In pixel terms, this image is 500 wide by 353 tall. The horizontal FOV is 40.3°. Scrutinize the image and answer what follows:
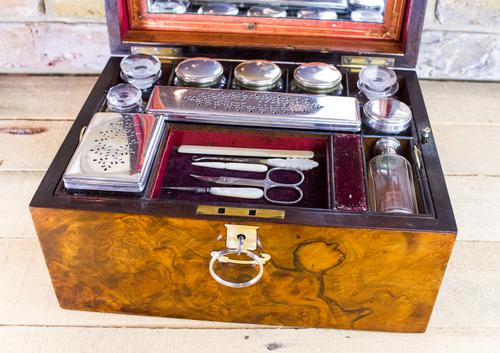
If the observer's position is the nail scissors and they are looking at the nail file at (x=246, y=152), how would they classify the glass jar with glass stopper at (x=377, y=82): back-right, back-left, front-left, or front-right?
front-right

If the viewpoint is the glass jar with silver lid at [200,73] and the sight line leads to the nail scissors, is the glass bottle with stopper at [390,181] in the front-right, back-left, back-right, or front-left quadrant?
front-left

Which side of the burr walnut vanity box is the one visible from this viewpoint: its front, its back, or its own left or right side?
front
